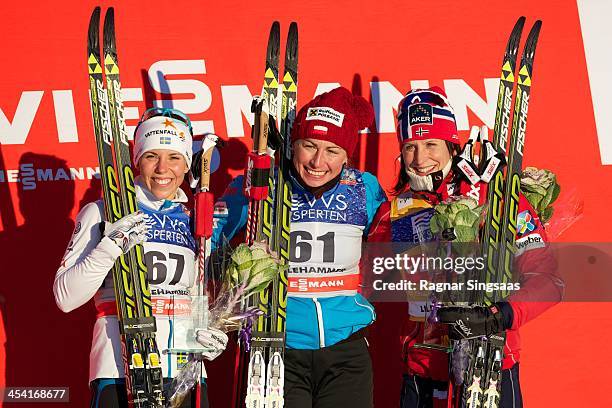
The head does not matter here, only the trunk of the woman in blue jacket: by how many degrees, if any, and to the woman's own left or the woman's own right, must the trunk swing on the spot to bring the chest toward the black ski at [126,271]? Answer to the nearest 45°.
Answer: approximately 90° to the woman's own right

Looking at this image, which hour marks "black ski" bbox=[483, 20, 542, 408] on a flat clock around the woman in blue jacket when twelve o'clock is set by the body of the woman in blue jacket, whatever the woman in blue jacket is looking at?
The black ski is roughly at 9 o'clock from the woman in blue jacket.

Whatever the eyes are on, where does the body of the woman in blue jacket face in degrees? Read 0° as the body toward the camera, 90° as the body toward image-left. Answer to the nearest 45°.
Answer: approximately 0°

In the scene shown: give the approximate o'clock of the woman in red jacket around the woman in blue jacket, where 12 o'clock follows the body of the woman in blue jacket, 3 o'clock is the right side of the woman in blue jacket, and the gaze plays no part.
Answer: The woman in red jacket is roughly at 9 o'clock from the woman in blue jacket.

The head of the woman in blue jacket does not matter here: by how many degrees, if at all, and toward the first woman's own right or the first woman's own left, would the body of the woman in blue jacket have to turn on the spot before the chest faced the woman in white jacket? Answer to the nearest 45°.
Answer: approximately 90° to the first woman's own right
